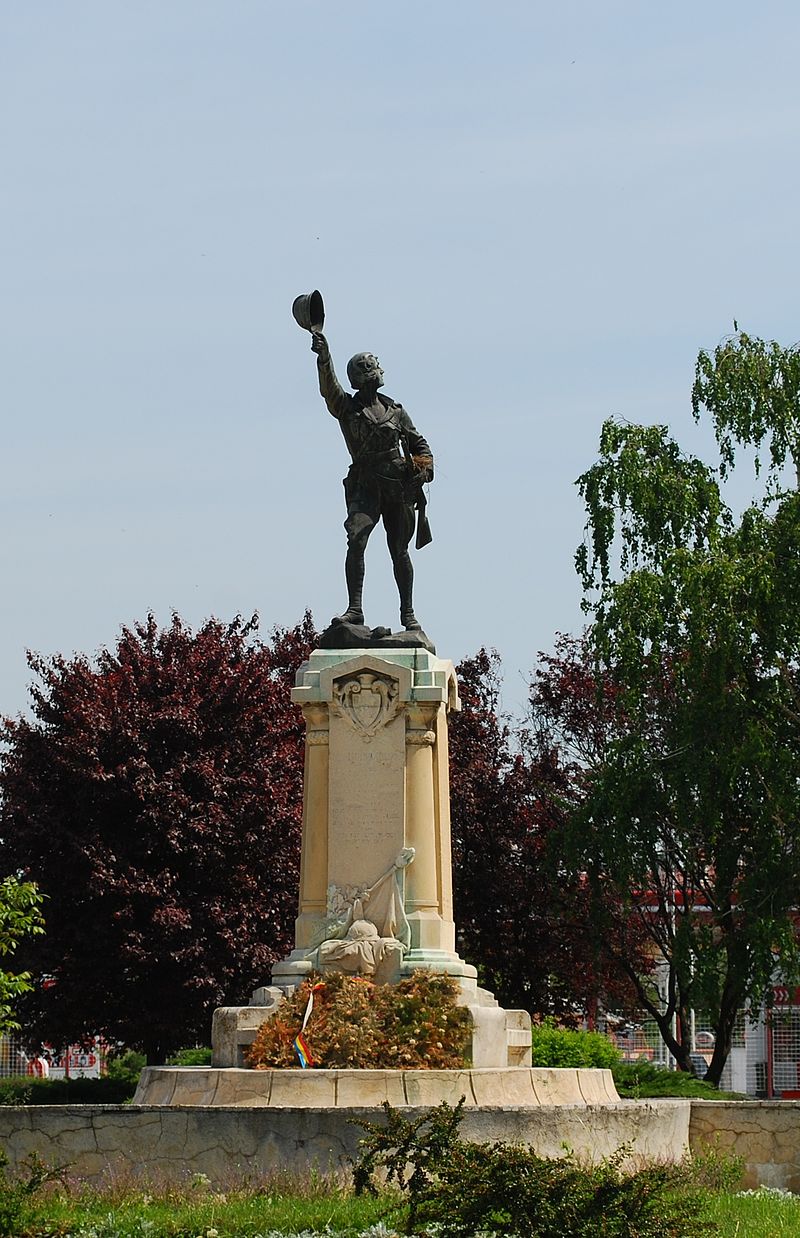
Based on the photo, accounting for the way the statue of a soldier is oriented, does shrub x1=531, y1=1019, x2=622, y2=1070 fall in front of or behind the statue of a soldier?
behind

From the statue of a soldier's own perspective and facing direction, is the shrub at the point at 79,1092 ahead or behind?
behind

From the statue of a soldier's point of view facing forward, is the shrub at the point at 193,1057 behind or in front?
behind

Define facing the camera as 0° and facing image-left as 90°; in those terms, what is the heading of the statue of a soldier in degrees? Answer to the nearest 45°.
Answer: approximately 0°

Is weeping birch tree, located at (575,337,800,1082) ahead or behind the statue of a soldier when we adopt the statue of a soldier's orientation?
behind

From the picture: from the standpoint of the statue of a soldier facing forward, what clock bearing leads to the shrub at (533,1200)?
The shrub is roughly at 12 o'clock from the statue of a soldier.
